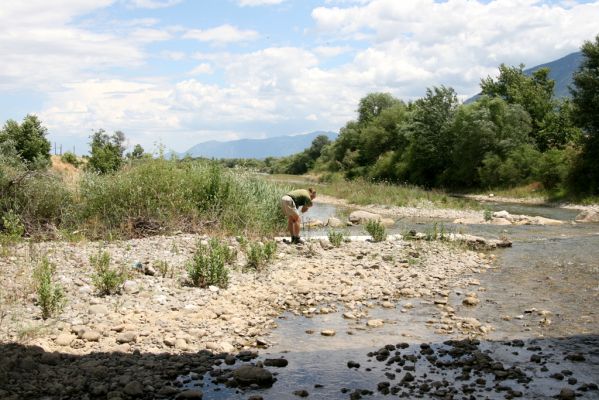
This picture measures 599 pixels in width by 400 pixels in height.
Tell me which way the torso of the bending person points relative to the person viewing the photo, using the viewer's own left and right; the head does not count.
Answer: facing to the right of the viewer

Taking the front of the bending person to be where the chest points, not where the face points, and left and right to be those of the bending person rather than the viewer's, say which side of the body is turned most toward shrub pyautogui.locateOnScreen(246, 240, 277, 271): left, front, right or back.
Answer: right

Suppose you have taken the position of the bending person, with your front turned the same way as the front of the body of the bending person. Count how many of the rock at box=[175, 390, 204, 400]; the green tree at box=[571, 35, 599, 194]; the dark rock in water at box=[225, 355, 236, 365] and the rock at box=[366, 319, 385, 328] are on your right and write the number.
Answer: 3

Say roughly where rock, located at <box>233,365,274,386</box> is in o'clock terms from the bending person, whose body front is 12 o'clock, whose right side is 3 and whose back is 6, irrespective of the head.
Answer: The rock is roughly at 3 o'clock from the bending person.

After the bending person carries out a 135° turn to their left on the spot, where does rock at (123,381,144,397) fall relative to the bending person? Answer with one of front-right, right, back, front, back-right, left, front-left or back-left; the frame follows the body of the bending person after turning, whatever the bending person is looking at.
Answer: back-left

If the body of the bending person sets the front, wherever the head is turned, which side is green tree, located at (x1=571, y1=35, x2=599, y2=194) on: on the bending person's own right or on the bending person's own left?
on the bending person's own left

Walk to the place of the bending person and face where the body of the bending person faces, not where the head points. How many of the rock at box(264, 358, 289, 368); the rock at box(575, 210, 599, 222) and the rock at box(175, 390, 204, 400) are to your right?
2

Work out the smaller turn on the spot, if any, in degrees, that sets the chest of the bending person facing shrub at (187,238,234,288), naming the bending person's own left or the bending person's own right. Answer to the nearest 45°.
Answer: approximately 90° to the bending person's own right

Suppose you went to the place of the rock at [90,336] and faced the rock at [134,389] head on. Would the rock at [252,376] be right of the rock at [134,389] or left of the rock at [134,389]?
left

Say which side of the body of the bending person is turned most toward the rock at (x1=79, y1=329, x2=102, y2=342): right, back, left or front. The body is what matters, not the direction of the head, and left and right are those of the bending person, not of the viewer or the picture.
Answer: right

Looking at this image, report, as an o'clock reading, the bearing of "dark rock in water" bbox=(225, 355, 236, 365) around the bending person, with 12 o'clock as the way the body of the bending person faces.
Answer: The dark rock in water is roughly at 3 o'clock from the bending person.

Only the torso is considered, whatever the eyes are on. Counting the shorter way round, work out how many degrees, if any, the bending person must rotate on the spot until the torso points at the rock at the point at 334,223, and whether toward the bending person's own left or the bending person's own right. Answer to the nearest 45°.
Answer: approximately 90° to the bending person's own left

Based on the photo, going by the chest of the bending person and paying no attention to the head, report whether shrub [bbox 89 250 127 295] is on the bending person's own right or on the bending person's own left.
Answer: on the bending person's own right

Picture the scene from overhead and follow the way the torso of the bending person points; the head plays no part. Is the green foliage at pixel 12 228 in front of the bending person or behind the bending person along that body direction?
behind
